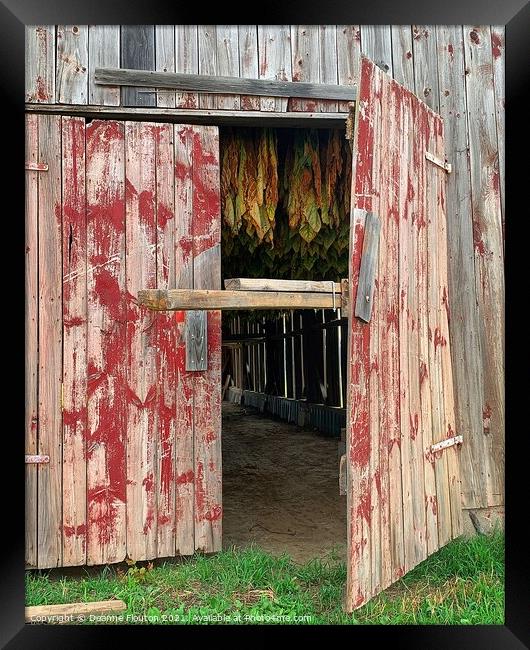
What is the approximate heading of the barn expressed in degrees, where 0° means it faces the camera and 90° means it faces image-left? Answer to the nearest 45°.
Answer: approximately 0°
